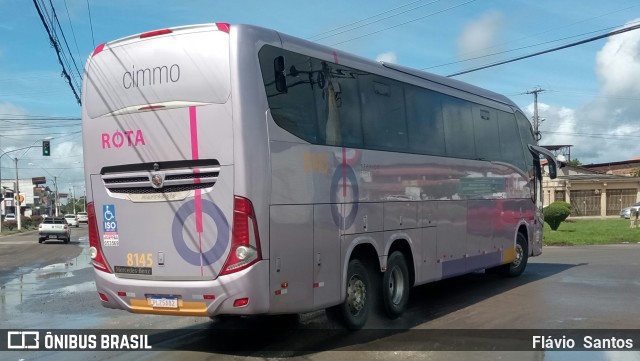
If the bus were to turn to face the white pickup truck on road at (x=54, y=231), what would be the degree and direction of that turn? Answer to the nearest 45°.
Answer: approximately 90° to its left

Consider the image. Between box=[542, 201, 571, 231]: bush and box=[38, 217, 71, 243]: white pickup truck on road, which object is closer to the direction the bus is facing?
the bush

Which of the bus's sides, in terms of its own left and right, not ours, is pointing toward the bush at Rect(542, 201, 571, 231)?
front

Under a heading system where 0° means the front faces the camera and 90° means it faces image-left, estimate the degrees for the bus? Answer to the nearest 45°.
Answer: approximately 225°
